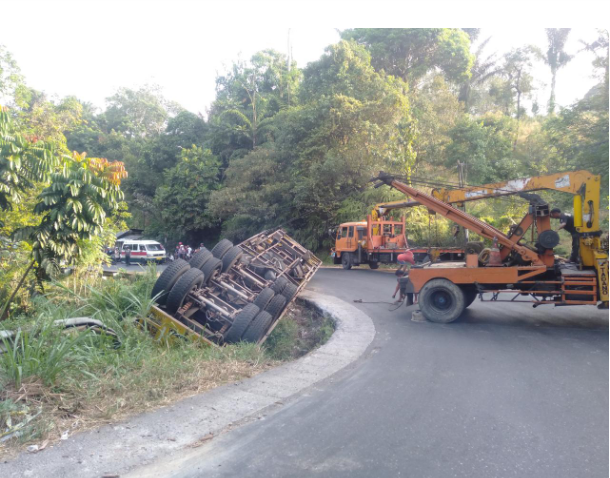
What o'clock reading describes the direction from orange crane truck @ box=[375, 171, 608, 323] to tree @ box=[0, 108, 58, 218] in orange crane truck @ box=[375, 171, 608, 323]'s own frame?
The tree is roughly at 5 o'clock from the orange crane truck.

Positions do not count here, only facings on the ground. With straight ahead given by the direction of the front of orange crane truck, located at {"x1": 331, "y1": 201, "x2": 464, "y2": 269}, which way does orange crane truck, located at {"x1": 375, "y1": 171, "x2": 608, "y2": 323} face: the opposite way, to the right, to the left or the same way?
the opposite way

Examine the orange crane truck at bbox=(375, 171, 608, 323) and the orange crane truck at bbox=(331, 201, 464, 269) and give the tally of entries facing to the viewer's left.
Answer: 1

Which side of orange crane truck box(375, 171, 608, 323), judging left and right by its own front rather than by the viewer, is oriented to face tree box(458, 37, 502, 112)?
left

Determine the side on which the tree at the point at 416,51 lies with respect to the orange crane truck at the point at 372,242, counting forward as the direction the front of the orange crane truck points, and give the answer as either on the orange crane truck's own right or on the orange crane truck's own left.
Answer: on the orange crane truck's own right

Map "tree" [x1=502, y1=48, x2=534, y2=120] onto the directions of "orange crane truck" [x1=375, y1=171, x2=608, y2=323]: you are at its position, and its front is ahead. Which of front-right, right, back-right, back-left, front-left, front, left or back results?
left

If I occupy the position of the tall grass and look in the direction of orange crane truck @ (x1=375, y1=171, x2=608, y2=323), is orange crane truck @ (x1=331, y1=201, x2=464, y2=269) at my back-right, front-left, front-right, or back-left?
front-left

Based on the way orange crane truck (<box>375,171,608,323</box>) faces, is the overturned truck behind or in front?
behind

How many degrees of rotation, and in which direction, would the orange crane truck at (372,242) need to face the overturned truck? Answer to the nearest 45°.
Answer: approximately 90° to its left

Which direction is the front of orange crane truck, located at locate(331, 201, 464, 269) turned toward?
to the viewer's left

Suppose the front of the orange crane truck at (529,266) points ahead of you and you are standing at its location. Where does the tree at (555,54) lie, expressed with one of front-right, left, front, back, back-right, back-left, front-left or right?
left

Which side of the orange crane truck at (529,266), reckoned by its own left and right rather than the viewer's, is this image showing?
right

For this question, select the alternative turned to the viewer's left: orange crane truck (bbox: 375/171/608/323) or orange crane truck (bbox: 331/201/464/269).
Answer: orange crane truck (bbox: 331/201/464/269)
